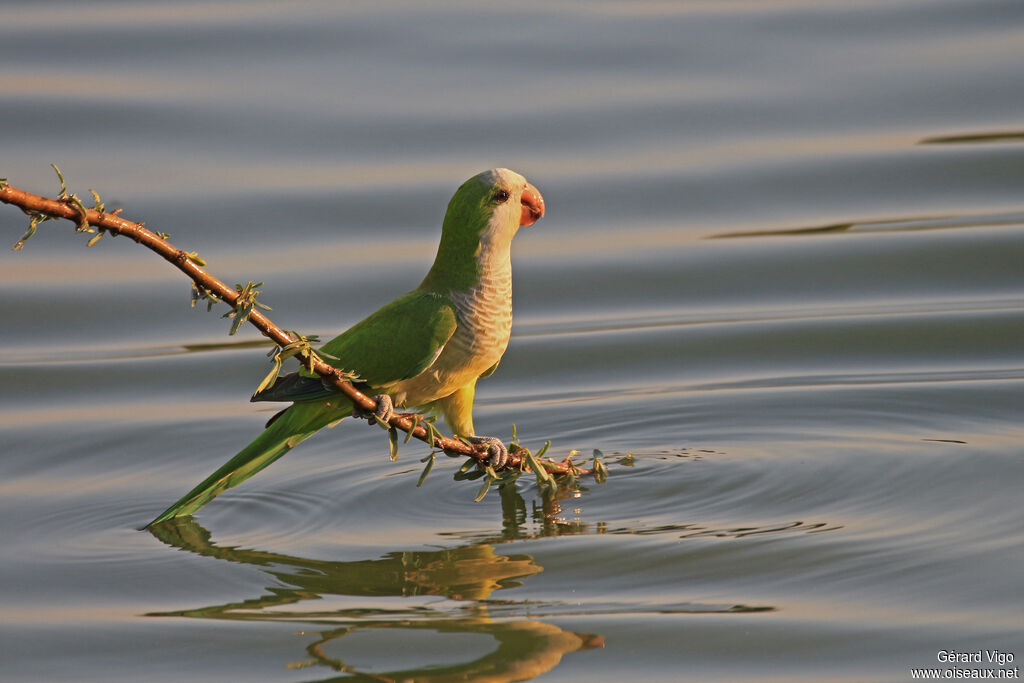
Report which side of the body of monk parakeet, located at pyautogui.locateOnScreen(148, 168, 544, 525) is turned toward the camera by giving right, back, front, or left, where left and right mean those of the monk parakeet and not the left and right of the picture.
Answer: right
